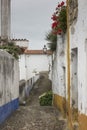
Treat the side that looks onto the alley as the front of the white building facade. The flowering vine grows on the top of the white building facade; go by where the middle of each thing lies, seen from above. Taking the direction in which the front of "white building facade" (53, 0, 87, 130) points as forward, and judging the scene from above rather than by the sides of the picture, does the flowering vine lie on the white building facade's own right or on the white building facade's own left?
on the white building facade's own right

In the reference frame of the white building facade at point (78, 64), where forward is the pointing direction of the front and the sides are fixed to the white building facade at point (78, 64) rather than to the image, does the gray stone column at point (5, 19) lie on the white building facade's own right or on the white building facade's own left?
on the white building facade's own right

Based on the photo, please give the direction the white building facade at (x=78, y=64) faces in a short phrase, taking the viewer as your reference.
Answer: facing to the left of the viewer

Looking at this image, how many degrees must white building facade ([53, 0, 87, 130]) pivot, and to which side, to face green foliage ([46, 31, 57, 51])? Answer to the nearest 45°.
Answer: approximately 90° to its right
